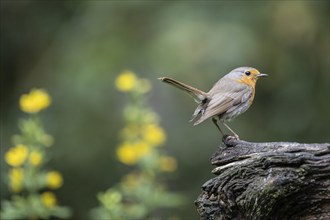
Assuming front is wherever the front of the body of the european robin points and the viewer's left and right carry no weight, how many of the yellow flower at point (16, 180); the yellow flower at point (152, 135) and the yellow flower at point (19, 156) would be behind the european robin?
3

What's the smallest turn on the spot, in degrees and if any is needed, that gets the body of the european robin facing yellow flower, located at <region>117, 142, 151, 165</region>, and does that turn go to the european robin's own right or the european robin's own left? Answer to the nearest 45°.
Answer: approximately 180°

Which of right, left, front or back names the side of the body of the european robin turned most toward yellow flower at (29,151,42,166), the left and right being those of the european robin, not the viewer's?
back

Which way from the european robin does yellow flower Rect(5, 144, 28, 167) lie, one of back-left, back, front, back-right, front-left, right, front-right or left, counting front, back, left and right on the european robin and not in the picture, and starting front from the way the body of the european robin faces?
back

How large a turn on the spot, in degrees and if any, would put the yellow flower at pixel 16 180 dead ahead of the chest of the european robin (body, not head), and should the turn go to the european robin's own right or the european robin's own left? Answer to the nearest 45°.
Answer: approximately 180°

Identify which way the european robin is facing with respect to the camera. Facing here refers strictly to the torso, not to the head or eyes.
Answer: to the viewer's right
